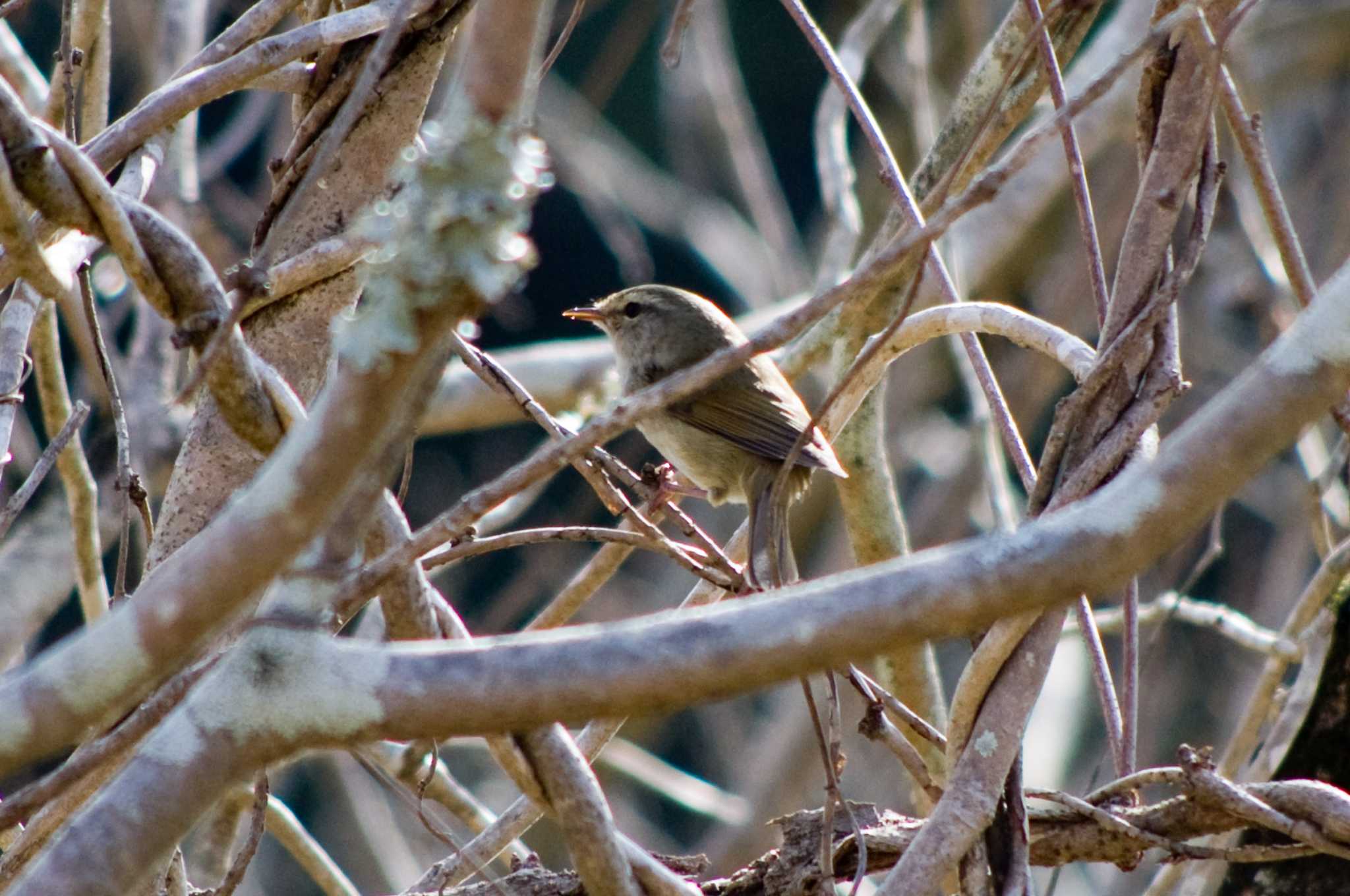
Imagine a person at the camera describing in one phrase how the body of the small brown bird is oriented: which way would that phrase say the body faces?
to the viewer's left

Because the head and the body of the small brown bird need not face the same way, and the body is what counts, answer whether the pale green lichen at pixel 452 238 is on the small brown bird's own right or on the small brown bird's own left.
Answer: on the small brown bird's own left
